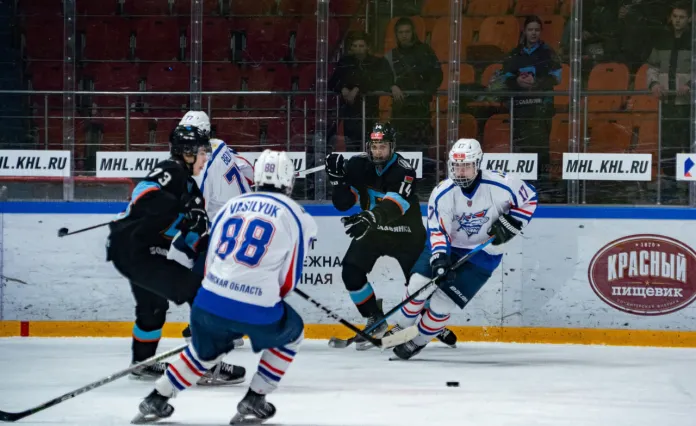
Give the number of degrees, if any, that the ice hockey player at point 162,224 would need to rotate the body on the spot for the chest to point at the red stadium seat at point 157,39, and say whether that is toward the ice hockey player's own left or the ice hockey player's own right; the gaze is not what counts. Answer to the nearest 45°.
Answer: approximately 90° to the ice hockey player's own left

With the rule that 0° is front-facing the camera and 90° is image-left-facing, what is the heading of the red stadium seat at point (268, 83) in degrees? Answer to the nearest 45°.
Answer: approximately 0°

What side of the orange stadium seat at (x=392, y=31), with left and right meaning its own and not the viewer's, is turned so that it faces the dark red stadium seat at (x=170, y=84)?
right

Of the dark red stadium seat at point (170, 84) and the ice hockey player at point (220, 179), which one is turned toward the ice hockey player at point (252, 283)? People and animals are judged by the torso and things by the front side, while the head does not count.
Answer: the dark red stadium seat

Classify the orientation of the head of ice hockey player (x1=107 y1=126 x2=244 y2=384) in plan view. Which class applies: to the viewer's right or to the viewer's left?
to the viewer's right

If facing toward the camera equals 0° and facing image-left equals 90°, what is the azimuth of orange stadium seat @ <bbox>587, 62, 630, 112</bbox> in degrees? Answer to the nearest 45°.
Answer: approximately 0°

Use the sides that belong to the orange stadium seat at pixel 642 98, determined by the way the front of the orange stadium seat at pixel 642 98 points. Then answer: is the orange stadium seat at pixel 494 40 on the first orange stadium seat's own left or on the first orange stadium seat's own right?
on the first orange stadium seat's own right
